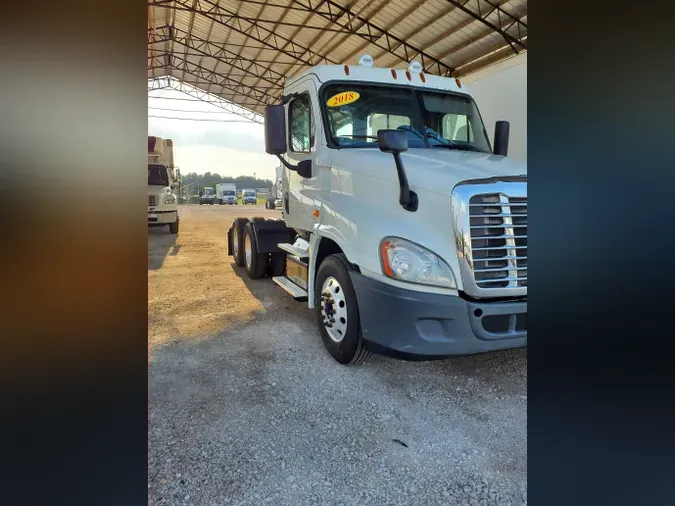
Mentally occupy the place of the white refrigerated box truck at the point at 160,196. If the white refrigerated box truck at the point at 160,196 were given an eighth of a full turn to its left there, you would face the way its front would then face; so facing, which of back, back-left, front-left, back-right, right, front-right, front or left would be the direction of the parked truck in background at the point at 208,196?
back-left

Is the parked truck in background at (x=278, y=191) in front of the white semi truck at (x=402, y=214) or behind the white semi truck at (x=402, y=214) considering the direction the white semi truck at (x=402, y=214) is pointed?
behind

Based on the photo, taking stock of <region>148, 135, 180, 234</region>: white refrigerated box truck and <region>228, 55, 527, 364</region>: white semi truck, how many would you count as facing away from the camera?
0

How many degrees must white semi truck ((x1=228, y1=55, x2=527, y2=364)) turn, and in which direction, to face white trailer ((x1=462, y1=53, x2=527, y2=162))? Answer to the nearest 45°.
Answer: approximately 135° to its left

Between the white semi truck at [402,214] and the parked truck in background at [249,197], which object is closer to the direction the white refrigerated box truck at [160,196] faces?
the white semi truck

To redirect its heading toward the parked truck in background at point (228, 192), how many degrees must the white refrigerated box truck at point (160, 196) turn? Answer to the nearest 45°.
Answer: approximately 180°

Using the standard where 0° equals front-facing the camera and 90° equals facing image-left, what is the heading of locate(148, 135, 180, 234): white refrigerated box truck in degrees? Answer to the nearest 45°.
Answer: approximately 0°
